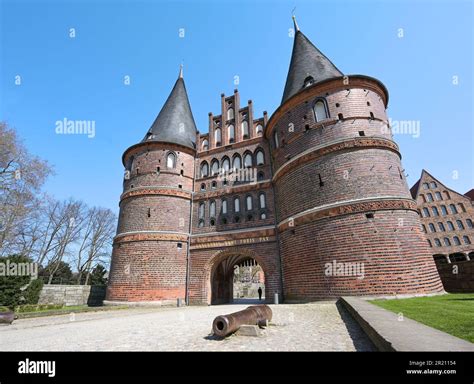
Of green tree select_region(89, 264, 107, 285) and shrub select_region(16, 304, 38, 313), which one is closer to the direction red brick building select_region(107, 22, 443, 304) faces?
the shrub

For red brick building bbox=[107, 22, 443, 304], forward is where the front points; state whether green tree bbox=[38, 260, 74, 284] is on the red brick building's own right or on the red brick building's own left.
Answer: on the red brick building's own right

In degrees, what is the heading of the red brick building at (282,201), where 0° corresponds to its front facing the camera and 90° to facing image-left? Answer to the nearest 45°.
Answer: approximately 45°

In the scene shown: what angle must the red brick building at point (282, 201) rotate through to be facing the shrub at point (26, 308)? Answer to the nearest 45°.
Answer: approximately 45° to its right

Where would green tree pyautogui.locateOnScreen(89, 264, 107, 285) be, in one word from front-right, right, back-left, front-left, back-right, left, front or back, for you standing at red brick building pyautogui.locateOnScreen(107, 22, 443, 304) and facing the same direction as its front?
right

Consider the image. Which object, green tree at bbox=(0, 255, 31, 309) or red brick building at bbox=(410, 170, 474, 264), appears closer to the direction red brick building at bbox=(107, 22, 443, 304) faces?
the green tree

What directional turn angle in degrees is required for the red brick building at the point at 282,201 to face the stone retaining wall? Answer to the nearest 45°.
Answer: approximately 45° to its right

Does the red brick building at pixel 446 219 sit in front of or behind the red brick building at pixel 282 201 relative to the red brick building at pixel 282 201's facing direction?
behind

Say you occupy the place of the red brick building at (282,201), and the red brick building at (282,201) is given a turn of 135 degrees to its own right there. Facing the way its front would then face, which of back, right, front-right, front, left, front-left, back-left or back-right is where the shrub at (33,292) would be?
left
